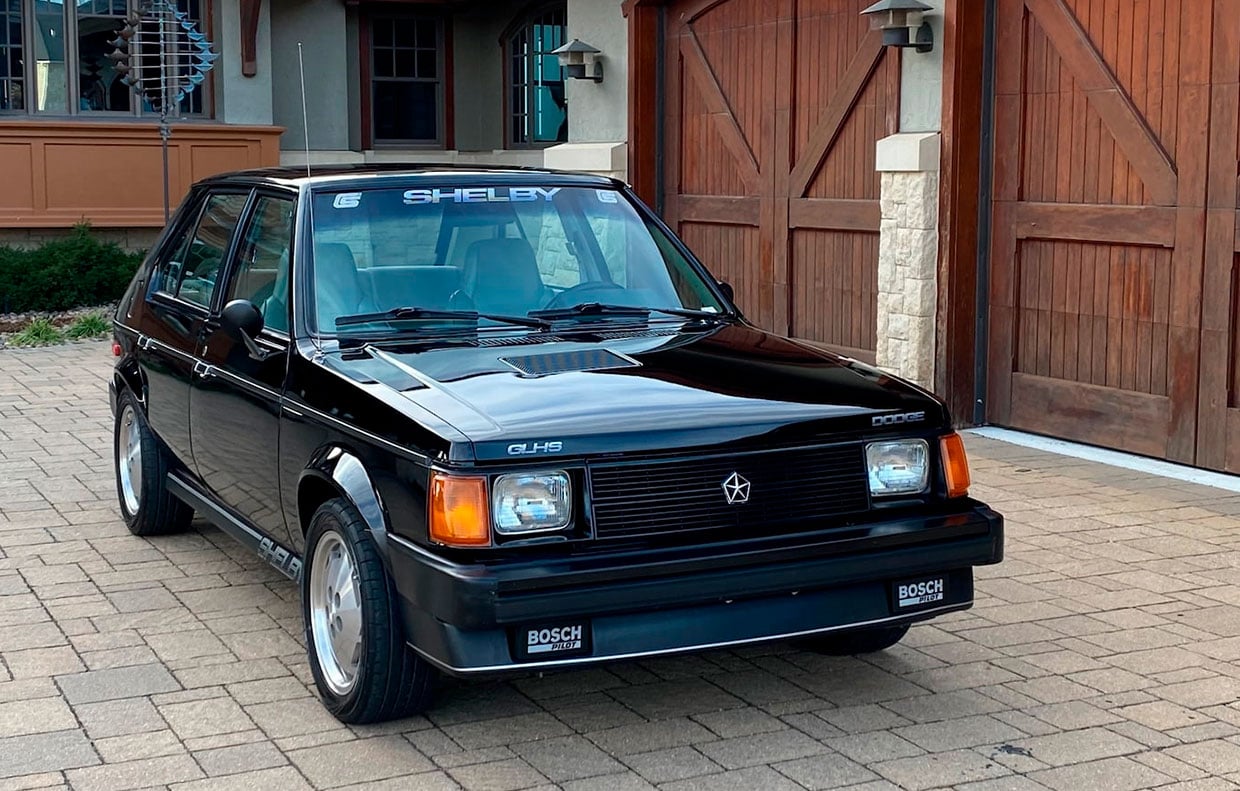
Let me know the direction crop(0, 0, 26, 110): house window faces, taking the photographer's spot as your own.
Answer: facing the viewer

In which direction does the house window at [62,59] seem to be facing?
toward the camera

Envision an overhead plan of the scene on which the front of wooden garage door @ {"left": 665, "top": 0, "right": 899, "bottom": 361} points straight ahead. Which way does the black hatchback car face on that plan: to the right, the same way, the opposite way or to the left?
to the left

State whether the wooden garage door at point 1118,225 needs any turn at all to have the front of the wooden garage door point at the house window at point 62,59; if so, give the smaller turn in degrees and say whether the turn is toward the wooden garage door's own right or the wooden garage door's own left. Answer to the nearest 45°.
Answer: approximately 90° to the wooden garage door's own right

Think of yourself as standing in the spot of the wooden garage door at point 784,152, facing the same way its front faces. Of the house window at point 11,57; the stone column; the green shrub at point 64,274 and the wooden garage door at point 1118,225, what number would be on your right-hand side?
2

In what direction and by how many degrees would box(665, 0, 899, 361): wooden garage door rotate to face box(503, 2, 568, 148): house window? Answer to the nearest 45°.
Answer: approximately 135° to its right

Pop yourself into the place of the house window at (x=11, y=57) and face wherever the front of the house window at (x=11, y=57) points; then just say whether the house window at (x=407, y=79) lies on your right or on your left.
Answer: on your left

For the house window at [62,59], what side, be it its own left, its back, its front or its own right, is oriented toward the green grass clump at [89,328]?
front

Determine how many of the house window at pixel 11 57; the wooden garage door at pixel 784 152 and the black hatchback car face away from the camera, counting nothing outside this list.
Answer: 0

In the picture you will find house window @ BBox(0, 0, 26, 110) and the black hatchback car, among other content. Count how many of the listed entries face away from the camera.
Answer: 0

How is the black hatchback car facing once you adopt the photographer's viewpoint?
facing the viewer and to the right of the viewer

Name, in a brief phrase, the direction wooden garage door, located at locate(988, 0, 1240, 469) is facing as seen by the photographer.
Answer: facing the viewer and to the left of the viewer

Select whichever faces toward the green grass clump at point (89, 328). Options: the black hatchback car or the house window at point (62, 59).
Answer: the house window

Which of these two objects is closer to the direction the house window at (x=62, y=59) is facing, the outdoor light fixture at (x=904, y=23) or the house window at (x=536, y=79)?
the outdoor light fixture

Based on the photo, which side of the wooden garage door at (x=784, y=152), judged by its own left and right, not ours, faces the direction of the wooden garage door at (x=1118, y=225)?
left

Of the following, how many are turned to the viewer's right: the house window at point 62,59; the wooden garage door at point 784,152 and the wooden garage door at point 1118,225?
0

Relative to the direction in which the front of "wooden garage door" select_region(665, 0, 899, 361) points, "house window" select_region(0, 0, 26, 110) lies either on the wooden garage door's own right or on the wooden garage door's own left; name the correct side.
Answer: on the wooden garage door's own right

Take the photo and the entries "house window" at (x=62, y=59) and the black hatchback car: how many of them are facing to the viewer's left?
0
